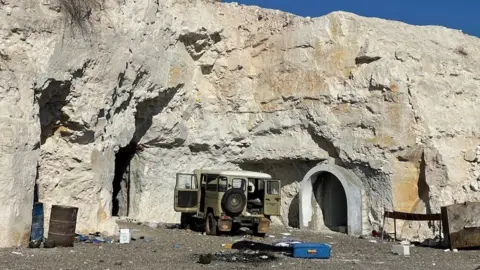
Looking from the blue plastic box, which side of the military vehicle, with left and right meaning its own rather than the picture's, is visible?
back

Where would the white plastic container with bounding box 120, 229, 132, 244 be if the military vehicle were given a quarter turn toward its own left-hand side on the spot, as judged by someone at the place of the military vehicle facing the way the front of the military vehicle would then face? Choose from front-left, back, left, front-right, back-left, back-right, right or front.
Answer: front

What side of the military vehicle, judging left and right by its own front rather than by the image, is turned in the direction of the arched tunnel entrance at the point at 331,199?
right

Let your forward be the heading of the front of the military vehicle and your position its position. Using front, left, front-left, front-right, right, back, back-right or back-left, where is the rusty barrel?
left

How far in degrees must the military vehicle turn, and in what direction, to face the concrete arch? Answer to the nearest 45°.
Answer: approximately 90° to its right

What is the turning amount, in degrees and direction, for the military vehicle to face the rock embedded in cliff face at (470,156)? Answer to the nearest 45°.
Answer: approximately 135° to its right

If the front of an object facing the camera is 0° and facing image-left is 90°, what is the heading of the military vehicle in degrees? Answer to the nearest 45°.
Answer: approximately 135°
